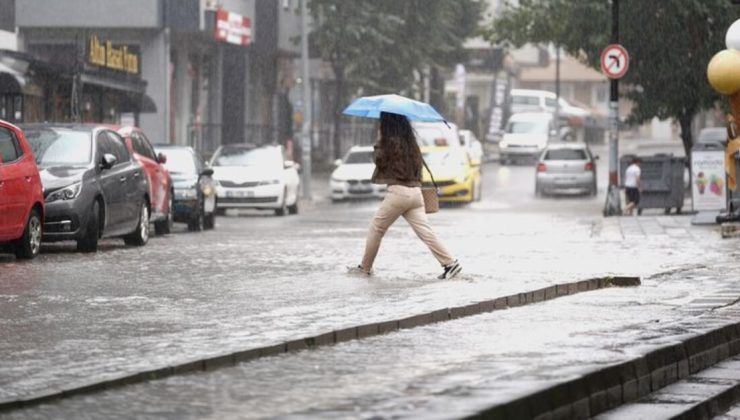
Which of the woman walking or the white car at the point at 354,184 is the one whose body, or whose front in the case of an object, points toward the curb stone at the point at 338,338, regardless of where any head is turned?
the white car

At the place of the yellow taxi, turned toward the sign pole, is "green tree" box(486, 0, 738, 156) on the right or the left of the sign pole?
left

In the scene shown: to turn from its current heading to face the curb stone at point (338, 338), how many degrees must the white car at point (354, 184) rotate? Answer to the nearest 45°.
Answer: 0° — it already faces it

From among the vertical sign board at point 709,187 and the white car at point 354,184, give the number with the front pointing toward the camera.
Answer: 2

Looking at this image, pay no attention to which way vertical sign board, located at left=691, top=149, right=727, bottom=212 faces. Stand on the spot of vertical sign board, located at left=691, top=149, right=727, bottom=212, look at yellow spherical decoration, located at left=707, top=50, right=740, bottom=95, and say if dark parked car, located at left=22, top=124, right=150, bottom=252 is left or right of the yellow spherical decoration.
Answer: right

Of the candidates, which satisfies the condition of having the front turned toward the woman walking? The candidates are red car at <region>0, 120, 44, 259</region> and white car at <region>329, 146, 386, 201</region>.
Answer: the white car

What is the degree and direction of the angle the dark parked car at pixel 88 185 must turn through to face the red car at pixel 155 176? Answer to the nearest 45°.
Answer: approximately 135° to its right

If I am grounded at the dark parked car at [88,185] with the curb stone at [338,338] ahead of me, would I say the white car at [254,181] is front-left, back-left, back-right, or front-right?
back-left

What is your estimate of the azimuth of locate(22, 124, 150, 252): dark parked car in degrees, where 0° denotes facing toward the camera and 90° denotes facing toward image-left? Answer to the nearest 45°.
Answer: approximately 45°

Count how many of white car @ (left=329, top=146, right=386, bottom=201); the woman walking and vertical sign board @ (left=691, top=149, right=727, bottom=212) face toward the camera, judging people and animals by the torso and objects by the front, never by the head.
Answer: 2
